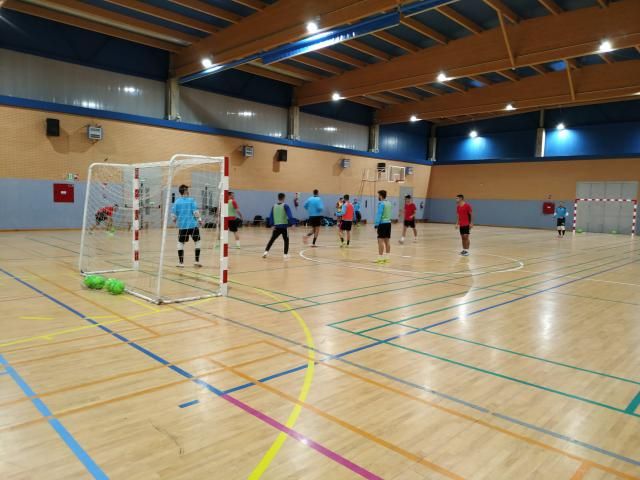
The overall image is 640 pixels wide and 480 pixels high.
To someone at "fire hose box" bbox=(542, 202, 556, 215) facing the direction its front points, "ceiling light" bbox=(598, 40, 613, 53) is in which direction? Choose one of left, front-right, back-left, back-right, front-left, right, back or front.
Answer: front

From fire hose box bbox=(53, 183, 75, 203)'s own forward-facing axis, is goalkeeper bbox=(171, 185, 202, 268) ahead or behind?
ahead

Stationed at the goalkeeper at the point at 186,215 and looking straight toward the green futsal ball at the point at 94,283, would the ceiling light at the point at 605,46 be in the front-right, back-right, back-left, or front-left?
back-left

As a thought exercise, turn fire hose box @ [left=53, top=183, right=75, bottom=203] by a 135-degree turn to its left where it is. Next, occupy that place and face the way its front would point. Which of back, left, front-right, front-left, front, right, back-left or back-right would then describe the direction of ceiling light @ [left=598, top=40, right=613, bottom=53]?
right

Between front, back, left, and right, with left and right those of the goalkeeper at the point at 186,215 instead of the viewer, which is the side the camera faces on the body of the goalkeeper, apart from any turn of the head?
back

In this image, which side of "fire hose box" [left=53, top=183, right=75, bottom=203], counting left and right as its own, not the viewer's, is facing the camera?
front

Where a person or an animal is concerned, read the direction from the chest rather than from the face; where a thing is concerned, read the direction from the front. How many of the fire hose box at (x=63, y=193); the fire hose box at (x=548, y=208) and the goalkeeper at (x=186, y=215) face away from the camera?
1

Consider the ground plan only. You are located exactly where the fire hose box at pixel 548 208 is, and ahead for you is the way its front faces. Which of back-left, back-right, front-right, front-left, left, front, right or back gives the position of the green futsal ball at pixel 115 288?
front

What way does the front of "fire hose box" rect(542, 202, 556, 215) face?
toward the camera

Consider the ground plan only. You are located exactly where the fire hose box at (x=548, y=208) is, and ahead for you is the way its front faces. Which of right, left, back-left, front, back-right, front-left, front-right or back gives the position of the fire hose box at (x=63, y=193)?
front-right

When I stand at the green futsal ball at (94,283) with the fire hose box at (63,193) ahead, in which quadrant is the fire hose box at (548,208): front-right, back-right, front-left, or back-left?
front-right

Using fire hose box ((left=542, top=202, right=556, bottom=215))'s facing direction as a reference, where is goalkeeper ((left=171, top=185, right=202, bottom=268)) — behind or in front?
in front
